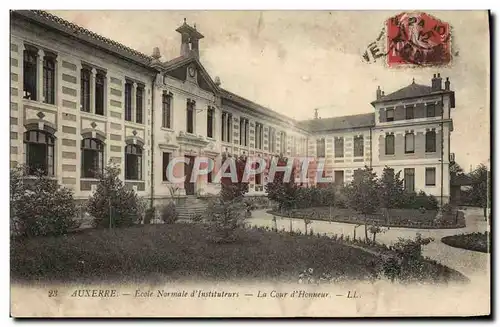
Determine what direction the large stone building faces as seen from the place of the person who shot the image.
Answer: facing the viewer and to the right of the viewer

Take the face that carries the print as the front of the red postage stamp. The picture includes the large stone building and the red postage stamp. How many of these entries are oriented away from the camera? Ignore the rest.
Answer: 0
